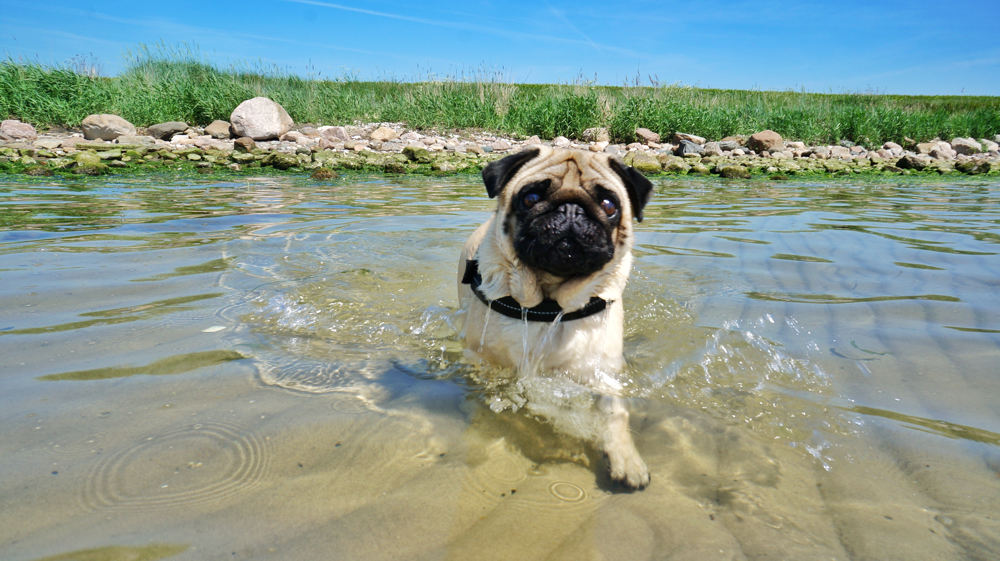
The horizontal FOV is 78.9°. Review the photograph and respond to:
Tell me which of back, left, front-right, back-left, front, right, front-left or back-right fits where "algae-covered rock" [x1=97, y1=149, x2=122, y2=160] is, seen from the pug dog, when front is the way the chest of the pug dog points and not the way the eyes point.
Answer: back-right

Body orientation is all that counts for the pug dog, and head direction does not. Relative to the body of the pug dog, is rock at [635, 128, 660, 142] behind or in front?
behind

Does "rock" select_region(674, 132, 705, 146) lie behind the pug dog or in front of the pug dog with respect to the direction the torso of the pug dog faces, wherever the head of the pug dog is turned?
behind

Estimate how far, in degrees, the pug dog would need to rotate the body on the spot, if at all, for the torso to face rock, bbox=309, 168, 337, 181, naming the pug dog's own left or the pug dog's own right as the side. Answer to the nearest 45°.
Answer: approximately 135° to the pug dog's own right

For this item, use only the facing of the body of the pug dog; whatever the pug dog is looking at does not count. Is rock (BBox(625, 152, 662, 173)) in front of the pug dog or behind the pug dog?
behind

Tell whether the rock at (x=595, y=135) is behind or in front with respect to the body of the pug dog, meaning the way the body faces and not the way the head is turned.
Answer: behind

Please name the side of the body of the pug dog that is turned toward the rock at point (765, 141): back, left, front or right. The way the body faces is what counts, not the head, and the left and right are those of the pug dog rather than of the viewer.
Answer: back

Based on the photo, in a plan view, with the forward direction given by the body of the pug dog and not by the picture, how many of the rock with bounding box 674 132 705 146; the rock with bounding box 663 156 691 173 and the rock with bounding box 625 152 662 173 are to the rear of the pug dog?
3

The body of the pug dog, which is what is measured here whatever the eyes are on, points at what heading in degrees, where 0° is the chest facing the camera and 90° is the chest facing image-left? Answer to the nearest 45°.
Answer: approximately 0°

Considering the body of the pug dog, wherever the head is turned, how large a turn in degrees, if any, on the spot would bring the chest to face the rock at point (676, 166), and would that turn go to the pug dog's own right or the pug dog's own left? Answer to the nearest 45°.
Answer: approximately 180°

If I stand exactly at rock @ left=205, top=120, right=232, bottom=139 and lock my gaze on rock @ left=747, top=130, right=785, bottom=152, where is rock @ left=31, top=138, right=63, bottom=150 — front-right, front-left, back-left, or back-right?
back-right
